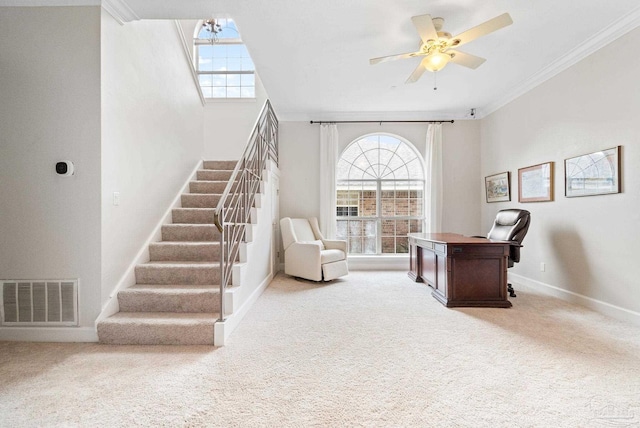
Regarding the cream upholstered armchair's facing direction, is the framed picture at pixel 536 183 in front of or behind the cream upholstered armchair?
in front

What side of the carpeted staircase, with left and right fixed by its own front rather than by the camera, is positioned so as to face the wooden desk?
left

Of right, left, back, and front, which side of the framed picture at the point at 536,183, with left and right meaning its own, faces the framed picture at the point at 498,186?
right

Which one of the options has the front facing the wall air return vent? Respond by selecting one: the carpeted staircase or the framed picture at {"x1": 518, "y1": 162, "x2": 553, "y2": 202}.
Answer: the framed picture

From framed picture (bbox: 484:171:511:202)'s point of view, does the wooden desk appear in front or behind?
in front

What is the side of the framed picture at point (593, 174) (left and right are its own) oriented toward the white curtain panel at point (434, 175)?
right

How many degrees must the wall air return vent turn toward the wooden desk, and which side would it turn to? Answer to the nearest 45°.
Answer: approximately 45° to its left

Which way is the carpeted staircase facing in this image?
toward the camera

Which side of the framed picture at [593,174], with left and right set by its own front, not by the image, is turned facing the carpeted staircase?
front

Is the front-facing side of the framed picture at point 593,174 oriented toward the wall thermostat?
yes

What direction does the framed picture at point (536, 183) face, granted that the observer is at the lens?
facing the viewer and to the left of the viewer

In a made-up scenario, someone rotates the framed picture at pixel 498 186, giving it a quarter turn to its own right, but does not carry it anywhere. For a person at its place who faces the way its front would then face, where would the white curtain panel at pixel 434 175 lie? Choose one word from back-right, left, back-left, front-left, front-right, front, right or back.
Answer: front-left

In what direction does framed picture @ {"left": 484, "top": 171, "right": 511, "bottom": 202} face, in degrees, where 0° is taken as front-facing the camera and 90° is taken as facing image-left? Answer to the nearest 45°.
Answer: approximately 45°

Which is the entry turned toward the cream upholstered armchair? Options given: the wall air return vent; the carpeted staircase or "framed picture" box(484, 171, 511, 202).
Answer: the framed picture

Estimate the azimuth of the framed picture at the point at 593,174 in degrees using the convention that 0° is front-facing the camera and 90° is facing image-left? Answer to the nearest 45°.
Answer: approximately 45°

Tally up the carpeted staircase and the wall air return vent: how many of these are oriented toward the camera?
2

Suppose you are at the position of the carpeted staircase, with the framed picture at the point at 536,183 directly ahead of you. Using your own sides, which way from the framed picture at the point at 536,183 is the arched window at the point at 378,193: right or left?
left

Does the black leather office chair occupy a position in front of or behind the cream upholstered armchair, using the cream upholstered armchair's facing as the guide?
in front

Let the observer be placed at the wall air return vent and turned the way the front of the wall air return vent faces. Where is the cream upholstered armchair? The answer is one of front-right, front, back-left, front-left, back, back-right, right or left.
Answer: left

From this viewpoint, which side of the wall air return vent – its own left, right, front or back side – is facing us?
front
